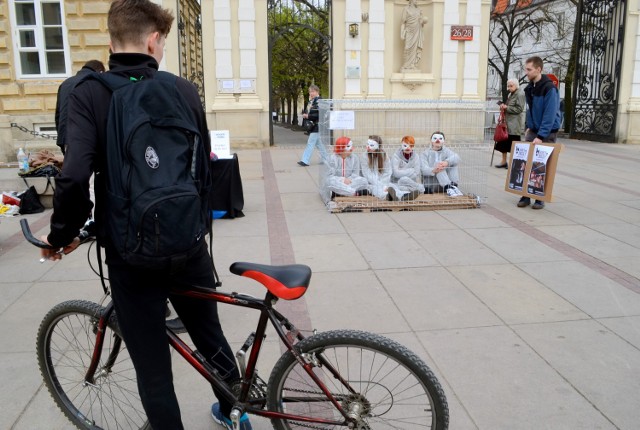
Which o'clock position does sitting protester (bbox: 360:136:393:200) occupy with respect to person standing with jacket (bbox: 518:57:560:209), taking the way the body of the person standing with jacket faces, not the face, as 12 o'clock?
The sitting protester is roughly at 1 o'clock from the person standing with jacket.

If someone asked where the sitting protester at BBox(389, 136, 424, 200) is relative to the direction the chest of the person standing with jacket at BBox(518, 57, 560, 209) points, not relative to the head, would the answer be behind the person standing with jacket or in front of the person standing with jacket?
in front

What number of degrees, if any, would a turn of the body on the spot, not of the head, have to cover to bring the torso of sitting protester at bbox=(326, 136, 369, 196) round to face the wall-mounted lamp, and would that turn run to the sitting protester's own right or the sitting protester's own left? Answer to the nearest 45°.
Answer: approximately 180°

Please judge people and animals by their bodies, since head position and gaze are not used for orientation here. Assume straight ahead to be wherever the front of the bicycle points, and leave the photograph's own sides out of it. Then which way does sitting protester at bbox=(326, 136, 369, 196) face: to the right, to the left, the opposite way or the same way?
to the left

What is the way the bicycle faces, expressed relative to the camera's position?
facing to the left of the viewer

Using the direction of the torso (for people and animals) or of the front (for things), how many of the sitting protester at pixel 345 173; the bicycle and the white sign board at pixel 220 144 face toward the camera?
2

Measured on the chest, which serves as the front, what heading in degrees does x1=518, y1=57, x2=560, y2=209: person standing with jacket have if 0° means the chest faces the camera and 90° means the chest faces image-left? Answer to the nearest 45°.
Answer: approximately 45°

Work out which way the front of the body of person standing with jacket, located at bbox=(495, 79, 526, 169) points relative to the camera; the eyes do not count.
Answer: to the viewer's left

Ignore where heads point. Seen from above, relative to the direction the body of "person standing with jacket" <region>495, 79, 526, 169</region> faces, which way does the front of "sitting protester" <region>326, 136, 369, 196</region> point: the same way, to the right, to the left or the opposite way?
to the left
